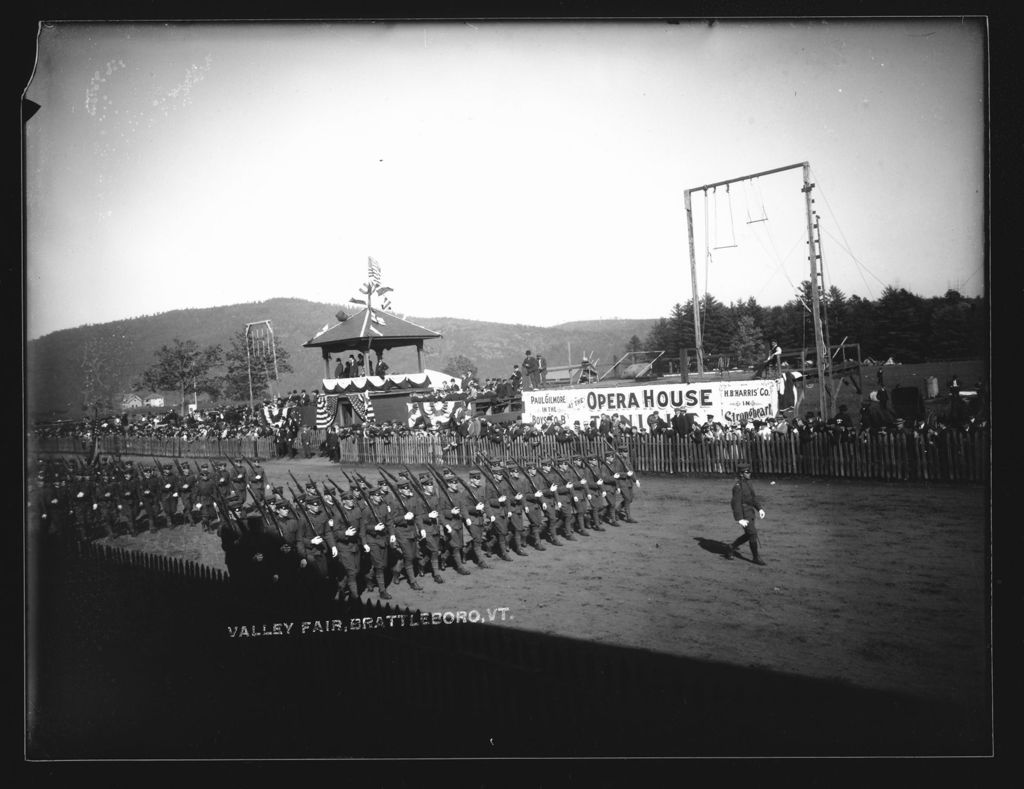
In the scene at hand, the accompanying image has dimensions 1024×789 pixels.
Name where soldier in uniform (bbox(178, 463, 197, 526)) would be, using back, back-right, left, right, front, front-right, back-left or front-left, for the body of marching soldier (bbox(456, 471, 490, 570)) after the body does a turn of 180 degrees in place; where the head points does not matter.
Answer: front

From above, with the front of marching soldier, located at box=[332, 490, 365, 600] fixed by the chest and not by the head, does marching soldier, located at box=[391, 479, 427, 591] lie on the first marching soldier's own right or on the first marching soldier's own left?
on the first marching soldier's own left

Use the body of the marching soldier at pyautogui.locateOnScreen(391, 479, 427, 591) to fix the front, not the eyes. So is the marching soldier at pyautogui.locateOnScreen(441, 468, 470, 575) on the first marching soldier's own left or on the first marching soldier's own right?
on the first marching soldier's own left

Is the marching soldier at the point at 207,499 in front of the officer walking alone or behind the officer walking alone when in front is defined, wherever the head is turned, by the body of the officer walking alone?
behind

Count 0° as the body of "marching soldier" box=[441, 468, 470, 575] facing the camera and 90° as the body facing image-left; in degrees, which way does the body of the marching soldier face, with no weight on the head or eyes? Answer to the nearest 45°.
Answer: approximately 315°

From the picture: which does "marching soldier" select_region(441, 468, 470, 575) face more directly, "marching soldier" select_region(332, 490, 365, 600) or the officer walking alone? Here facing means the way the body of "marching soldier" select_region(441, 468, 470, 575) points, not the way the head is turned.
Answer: the officer walking alone
